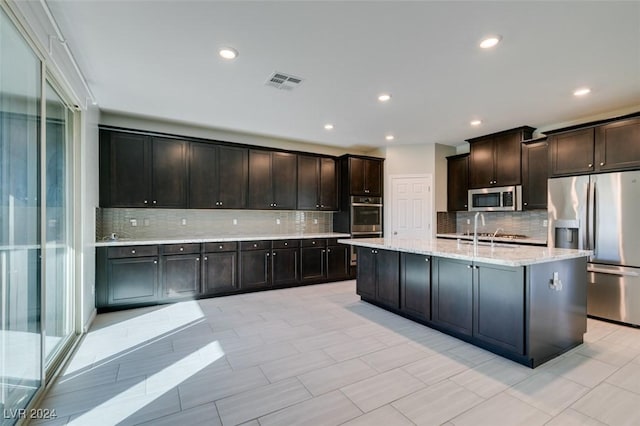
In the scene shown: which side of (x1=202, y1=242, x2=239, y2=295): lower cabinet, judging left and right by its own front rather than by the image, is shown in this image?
front

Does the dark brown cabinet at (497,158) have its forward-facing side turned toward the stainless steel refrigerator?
no

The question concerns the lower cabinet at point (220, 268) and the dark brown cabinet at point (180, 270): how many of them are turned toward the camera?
2

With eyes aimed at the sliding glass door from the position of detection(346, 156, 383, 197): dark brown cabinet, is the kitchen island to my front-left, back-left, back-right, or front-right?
front-left

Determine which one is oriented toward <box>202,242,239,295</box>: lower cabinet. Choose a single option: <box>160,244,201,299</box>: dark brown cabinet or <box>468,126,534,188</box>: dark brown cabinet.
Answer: <box>468,126,534,188</box>: dark brown cabinet

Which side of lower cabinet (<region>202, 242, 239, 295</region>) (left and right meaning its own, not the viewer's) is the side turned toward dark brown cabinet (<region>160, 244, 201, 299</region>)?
right

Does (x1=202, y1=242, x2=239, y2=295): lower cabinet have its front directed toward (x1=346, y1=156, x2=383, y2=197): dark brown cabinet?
no

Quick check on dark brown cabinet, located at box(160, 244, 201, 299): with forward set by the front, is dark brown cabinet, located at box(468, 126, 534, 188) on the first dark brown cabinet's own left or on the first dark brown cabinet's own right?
on the first dark brown cabinet's own left

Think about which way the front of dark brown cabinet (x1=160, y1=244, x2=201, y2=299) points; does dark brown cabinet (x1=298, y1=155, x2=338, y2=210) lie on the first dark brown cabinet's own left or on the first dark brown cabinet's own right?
on the first dark brown cabinet's own left

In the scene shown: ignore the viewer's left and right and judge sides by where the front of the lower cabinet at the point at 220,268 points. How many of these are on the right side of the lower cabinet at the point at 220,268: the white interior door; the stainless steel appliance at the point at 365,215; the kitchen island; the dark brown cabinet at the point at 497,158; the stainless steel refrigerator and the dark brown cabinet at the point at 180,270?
1

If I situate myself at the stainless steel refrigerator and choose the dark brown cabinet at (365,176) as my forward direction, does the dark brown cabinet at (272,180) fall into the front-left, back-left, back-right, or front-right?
front-left

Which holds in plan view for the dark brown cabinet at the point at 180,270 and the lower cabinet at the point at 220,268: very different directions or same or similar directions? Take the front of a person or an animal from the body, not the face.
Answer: same or similar directions

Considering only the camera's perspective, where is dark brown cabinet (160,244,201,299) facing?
facing the viewer

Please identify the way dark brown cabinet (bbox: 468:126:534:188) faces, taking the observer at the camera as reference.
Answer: facing the viewer and to the left of the viewer

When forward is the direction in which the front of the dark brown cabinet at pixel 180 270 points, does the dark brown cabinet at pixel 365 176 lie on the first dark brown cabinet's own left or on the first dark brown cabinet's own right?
on the first dark brown cabinet's own left
